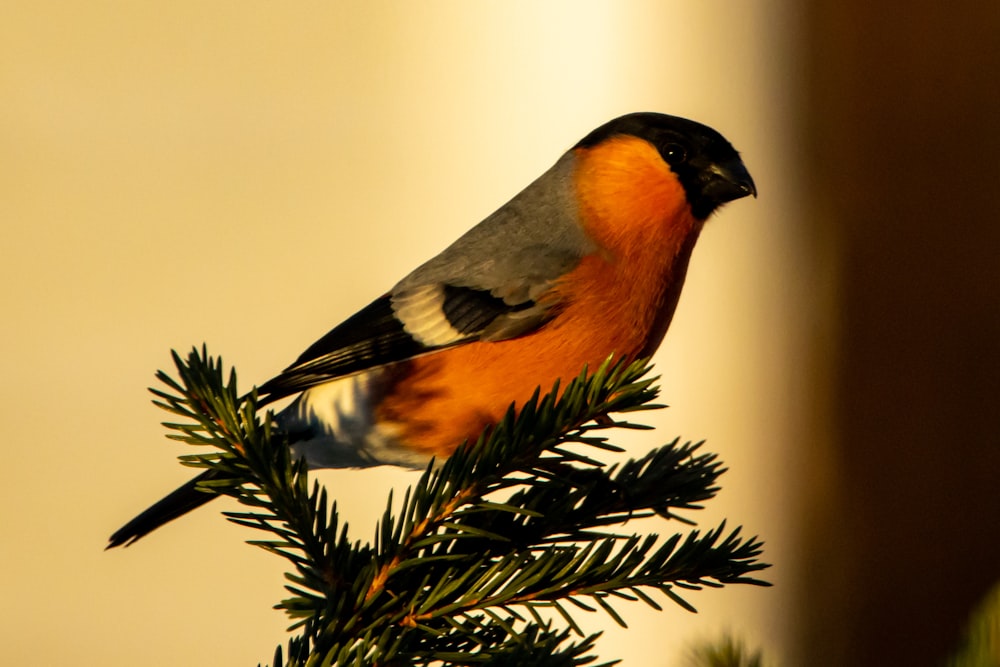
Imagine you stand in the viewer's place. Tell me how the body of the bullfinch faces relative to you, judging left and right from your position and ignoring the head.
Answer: facing to the right of the viewer
